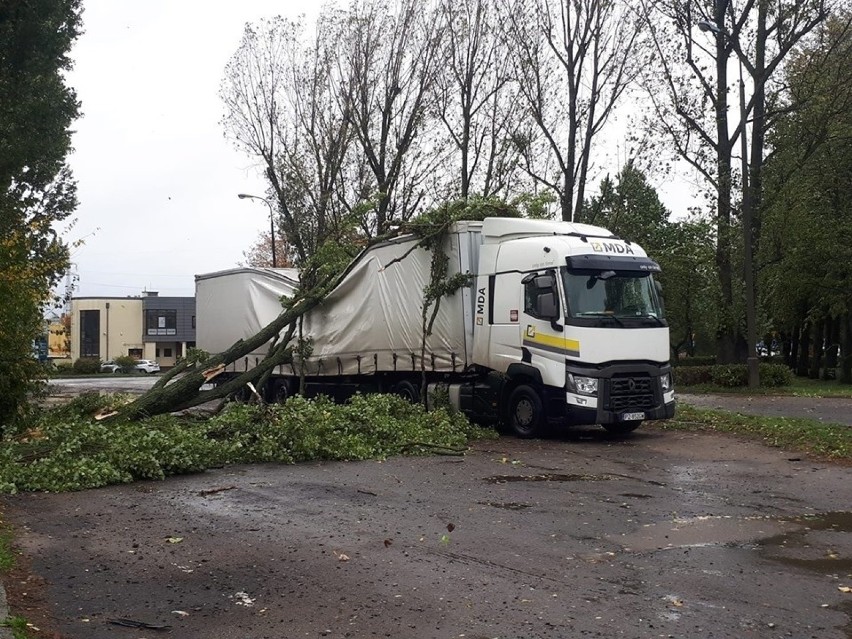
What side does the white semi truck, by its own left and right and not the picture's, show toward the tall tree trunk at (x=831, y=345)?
left

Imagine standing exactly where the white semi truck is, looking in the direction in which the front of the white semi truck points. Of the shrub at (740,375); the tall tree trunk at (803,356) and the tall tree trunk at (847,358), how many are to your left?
3

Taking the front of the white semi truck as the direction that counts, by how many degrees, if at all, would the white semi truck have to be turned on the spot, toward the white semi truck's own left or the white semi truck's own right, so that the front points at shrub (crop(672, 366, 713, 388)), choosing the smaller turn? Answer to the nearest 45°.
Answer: approximately 90° to the white semi truck's own left

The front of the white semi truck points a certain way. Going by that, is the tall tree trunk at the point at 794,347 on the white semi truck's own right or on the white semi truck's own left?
on the white semi truck's own left

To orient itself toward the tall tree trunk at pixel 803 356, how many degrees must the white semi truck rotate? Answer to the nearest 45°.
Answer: approximately 90° to its left

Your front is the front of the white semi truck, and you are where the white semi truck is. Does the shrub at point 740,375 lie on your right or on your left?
on your left

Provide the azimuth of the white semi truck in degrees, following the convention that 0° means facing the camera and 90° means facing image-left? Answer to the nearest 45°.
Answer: approximately 315°

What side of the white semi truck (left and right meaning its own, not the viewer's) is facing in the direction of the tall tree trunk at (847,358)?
left

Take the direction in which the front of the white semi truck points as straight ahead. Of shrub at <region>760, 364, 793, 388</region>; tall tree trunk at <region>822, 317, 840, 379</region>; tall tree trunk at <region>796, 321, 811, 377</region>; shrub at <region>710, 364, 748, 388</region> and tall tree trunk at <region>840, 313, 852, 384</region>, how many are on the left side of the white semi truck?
5

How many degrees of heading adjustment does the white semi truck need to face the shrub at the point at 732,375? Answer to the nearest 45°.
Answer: approximately 90° to its left
